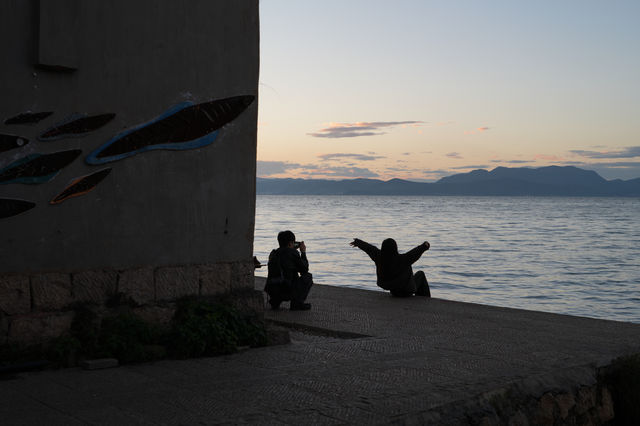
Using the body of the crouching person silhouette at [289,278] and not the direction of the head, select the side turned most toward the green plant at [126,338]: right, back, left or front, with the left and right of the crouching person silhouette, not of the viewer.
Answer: back

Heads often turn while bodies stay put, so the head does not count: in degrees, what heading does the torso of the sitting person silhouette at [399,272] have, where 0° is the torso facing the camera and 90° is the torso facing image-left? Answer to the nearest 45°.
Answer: approximately 225°

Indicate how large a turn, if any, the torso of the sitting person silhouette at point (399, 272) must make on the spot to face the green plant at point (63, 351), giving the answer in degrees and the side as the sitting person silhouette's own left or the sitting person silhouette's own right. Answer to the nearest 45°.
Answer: approximately 180°

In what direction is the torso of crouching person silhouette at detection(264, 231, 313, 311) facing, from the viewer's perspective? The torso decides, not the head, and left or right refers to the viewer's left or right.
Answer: facing away from the viewer and to the right of the viewer

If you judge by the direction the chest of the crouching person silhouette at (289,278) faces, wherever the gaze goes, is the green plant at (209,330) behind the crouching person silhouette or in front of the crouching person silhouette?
behind

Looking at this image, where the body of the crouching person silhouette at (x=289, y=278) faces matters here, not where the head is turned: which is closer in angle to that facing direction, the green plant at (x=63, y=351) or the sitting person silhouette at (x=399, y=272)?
the sitting person silhouette

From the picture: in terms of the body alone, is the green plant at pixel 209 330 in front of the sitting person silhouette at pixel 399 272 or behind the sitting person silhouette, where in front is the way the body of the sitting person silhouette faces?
behind

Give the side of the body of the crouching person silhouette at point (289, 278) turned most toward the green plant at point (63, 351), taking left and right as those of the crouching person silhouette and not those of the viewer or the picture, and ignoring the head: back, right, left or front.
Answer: back
